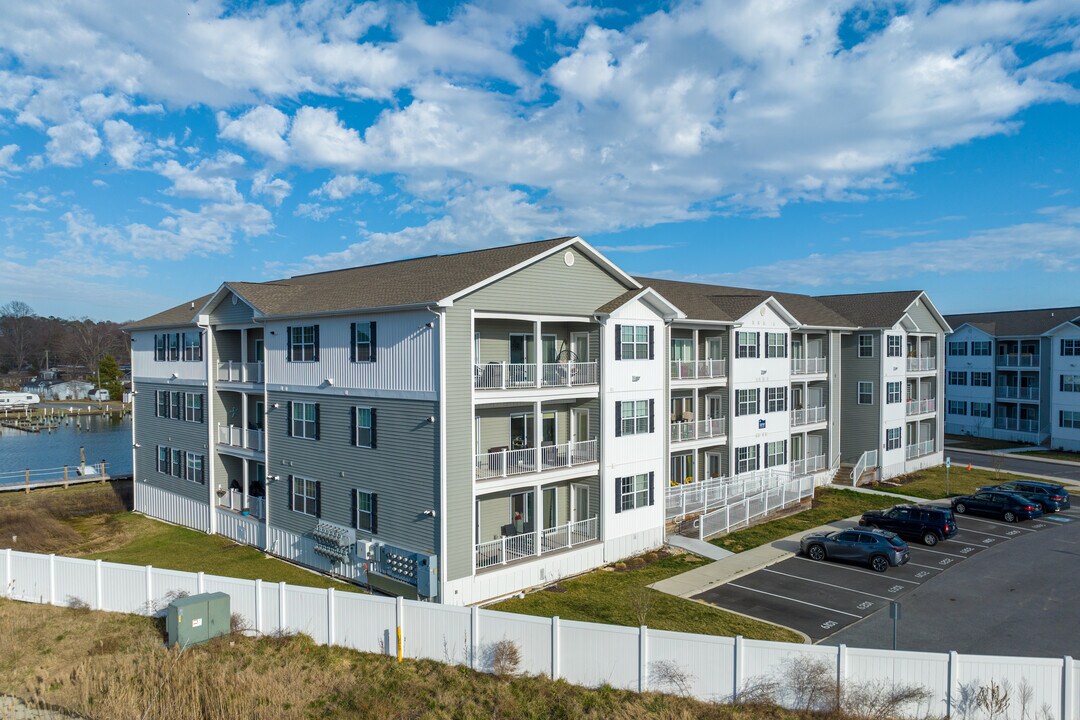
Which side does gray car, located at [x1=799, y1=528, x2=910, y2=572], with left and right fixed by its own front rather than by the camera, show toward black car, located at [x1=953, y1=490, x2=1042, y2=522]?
right

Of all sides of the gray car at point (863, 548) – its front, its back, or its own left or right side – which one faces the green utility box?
left

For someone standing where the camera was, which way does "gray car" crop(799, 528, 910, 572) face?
facing away from the viewer and to the left of the viewer

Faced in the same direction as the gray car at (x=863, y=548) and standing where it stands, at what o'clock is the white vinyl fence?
The white vinyl fence is roughly at 8 o'clock from the gray car.

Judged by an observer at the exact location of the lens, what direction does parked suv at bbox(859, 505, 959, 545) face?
facing away from the viewer and to the left of the viewer

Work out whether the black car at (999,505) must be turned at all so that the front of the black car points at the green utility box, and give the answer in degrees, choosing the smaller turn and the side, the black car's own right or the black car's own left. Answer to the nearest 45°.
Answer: approximately 90° to the black car's own left

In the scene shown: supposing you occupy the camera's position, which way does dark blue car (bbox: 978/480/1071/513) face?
facing away from the viewer and to the left of the viewer

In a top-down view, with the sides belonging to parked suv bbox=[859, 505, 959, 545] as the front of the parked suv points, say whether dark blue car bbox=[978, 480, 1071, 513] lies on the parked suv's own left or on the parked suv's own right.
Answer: on the parked suv's own right

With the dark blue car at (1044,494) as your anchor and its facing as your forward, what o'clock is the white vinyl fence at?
The white vinyl fence is roughly at 8 o'clock from the dark blue car.

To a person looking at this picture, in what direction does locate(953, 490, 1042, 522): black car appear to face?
facing away from the viewer and to the left of the viewer
